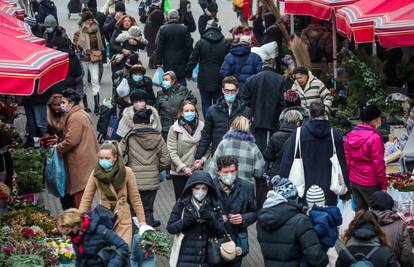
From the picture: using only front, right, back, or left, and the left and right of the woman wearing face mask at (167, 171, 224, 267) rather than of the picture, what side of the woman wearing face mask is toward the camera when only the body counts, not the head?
front

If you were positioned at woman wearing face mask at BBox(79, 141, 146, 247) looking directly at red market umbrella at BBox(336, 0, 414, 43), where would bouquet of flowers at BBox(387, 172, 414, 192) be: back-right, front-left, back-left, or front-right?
front-right

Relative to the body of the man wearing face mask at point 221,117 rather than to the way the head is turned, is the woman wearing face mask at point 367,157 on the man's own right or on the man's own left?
on the man's own left

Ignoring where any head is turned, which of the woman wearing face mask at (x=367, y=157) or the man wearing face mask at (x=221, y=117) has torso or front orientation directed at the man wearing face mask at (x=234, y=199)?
the man wearing face mask at (x=221, y=117)

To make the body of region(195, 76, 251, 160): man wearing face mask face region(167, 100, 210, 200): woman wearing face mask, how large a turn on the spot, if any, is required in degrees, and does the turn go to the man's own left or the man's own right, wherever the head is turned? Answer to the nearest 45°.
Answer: approximately 45° to the man's own right

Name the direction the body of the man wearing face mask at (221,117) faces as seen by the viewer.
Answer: toward the camera
